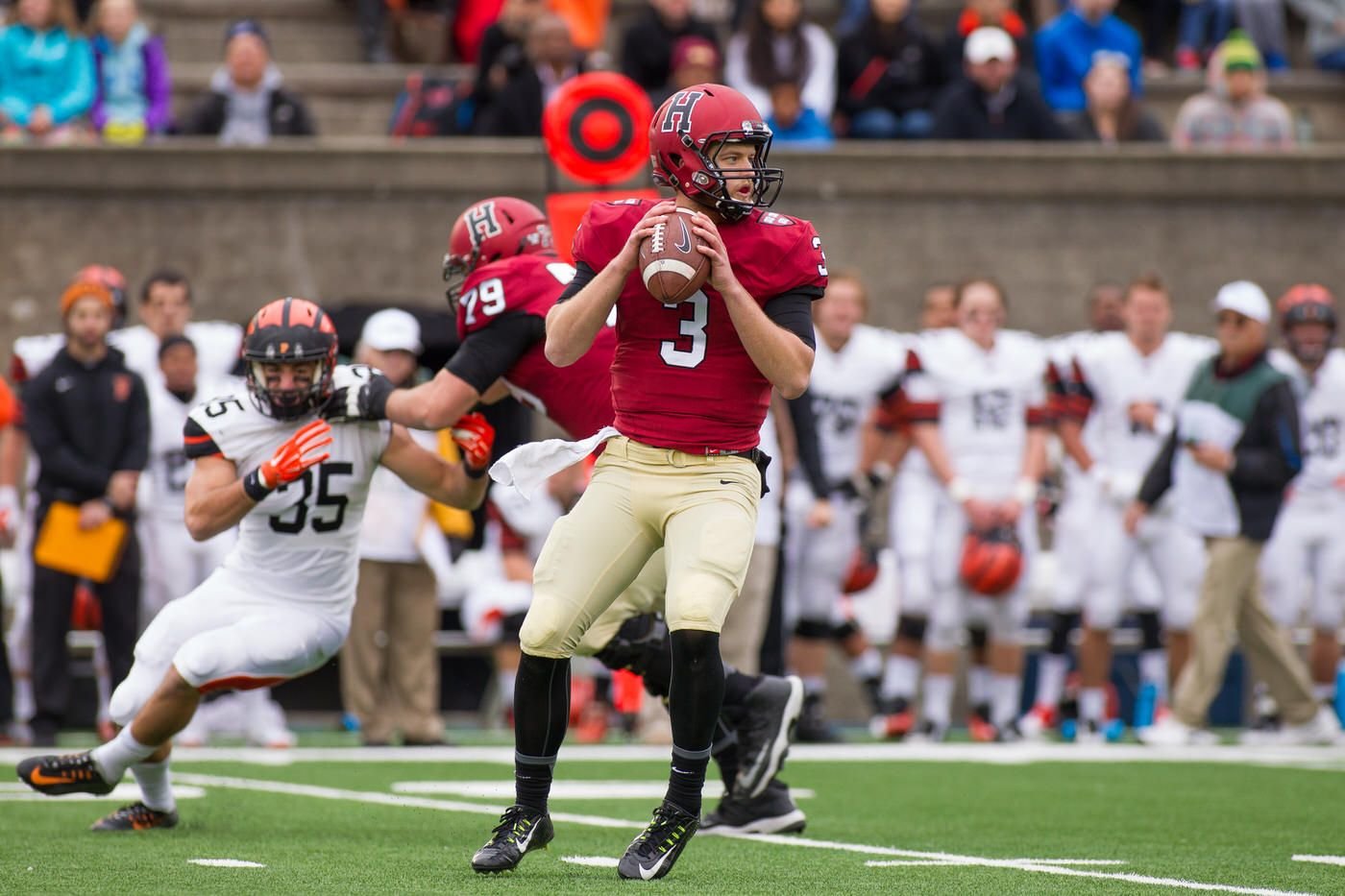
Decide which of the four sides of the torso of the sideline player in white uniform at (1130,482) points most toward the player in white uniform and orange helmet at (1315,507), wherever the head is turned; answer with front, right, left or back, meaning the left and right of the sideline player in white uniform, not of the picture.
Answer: left

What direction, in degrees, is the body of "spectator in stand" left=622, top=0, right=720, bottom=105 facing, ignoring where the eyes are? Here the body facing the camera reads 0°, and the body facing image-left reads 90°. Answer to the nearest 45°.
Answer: approximately 0°

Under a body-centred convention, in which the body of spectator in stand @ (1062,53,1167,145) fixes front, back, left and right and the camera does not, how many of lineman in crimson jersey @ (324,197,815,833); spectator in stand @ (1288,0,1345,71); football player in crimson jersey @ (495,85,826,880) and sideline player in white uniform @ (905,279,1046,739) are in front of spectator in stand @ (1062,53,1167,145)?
3

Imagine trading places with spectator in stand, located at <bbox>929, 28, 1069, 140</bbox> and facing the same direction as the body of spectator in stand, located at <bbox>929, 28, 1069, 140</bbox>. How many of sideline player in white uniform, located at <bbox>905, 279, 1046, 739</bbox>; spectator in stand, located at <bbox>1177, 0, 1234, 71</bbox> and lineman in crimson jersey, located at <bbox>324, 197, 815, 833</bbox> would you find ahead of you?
2

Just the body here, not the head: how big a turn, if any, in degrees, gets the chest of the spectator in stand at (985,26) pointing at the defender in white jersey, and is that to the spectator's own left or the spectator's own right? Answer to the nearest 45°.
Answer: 0° — they already face them

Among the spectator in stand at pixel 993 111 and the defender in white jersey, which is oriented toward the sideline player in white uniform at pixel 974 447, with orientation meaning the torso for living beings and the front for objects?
the spectator in stand

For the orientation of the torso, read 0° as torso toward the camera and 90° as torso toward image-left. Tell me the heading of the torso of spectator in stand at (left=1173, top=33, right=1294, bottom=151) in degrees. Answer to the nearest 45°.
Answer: approximately 0°
